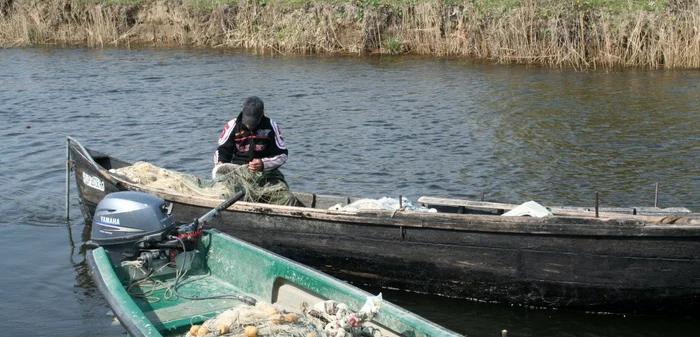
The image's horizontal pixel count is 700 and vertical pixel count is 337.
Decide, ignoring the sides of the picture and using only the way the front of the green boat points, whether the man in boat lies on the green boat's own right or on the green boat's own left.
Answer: on the green boat's own left

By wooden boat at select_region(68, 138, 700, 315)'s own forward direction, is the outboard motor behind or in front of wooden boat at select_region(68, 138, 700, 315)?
in front

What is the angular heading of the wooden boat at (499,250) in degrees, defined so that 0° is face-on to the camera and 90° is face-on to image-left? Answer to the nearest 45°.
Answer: approximately 90°

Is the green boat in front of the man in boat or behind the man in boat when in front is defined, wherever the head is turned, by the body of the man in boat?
in front

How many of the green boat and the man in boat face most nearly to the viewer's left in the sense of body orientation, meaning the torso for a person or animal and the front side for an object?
0

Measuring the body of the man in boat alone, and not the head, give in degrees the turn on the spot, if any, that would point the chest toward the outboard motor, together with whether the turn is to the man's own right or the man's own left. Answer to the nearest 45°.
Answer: approximately 45° to the man's own right

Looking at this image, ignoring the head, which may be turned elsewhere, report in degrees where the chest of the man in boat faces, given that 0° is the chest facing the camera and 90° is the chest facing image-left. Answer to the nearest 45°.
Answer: approximately 0°

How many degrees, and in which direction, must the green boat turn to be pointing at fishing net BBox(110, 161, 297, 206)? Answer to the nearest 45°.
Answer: approximately 135° to its left

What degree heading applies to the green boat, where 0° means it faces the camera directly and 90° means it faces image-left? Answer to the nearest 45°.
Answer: approximately 315°
